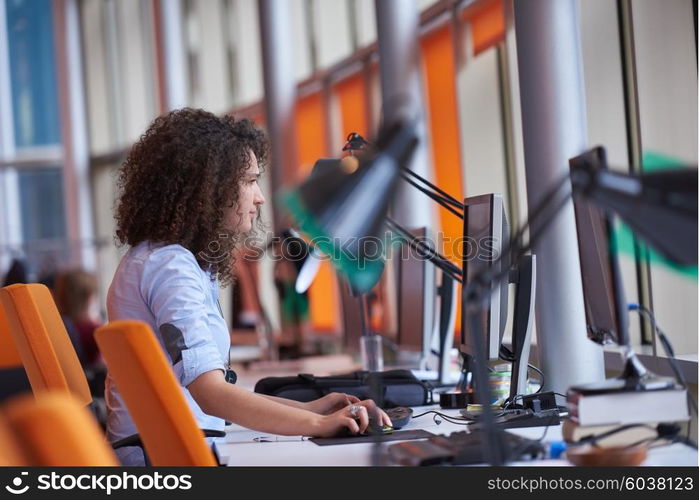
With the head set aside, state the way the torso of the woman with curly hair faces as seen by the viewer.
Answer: to the viewer's right

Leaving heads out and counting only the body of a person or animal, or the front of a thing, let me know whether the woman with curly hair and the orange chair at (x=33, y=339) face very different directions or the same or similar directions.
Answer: same or similar directions

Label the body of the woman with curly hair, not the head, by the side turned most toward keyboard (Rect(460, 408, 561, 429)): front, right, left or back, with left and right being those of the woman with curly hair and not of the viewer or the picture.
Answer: front

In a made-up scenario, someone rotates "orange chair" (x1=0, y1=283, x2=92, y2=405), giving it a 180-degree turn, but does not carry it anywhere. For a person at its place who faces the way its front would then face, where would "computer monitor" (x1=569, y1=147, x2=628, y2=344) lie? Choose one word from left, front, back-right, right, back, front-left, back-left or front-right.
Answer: back-left

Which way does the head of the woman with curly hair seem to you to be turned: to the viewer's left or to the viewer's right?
to the viewer's right

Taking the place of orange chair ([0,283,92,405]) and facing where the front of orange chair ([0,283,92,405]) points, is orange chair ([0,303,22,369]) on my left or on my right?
on my left

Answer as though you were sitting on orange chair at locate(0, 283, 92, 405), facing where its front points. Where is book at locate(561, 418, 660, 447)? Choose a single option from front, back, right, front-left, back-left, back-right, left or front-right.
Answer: front-right

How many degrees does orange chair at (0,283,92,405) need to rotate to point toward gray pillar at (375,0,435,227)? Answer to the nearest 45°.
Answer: approximately 45° to its left

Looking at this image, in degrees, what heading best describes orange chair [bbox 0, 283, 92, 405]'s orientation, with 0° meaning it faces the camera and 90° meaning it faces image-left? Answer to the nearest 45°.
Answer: approximately 270°

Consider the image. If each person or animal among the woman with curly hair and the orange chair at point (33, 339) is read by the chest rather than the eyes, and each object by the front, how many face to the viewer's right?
2

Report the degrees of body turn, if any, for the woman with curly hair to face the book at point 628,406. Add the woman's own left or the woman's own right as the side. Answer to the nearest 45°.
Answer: approximately 45° to the woman's own right

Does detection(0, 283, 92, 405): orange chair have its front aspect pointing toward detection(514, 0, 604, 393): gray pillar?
yes

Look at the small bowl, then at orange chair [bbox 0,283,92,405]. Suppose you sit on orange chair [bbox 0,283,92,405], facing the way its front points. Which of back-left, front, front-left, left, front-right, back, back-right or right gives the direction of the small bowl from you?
front-right

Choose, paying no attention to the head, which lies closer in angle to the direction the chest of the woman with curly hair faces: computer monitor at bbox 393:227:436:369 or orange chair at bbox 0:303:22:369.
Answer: the computer monitor
